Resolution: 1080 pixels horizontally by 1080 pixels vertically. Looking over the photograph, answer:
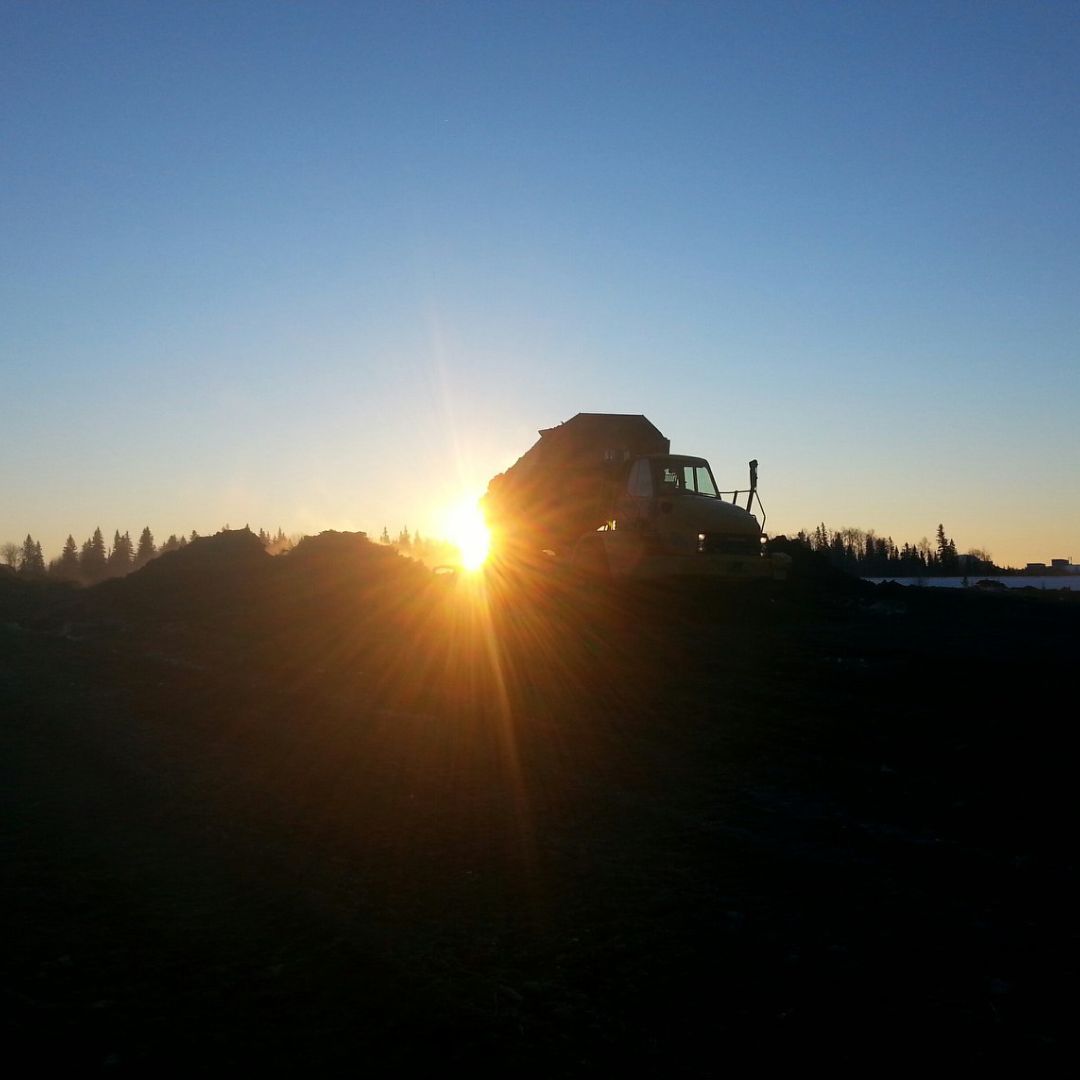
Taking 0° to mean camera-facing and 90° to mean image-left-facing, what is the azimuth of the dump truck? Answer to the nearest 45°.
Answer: approximately 315°
